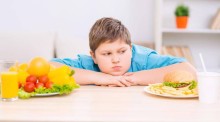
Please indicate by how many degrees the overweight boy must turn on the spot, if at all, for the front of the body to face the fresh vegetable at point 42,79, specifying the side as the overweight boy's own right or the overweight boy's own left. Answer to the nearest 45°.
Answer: approximately 45° to the overweight boy's own right

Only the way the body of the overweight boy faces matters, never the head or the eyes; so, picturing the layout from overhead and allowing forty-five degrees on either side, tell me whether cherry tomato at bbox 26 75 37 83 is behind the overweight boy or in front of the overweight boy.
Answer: in front

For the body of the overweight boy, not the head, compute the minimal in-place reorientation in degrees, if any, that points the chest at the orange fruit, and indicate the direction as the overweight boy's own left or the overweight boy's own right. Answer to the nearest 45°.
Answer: approximately 45° to the overweight boy's own right

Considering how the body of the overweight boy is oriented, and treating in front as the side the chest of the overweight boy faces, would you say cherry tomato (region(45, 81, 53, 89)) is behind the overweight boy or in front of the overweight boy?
in front

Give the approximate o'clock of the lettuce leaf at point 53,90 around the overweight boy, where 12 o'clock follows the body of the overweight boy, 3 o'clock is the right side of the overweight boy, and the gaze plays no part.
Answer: The lettuce leaf is roughly at 1 o'clock from the overweight boy.

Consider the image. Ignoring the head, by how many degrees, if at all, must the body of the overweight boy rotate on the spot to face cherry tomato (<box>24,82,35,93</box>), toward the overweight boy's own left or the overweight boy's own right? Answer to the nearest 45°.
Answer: approximately 45° to the overweight boy's own right

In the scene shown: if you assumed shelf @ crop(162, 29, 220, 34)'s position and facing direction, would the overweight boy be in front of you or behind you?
in front
